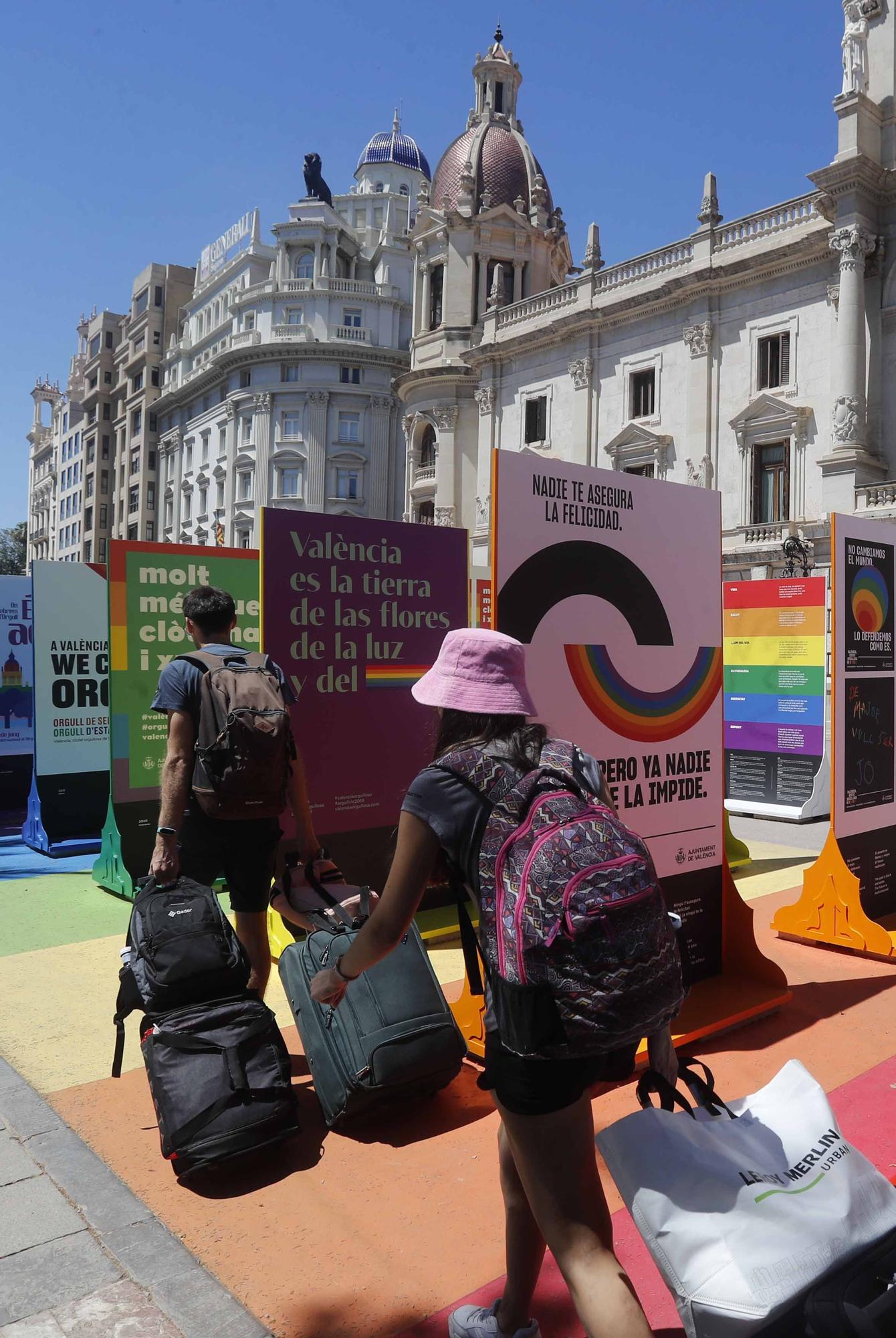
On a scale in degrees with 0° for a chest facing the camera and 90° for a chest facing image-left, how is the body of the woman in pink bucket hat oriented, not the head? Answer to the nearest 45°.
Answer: approximately 135°

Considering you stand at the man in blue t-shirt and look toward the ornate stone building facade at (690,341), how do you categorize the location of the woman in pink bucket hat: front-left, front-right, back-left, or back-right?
back-right

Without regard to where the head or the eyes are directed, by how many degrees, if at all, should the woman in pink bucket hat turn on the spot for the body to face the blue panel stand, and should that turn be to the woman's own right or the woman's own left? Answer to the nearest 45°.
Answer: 0° — they already face it

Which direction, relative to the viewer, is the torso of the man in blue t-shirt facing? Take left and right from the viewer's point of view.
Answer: facing away from the viewer and to the left of the viewer

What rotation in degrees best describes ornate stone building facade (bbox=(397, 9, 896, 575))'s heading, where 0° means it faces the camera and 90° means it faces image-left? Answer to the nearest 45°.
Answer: approximately 45°

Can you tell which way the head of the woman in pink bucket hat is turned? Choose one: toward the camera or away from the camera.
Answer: away from the camera
